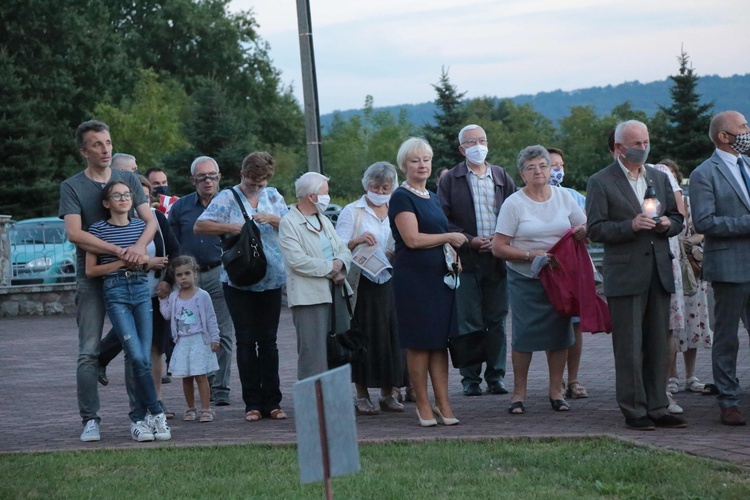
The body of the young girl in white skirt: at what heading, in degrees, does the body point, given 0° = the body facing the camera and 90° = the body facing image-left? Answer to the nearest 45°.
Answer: approximately 0°

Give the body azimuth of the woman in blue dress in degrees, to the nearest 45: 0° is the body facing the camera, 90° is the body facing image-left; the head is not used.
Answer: approximately 315°

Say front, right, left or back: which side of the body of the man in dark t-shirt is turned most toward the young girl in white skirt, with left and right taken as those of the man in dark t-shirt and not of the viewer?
left

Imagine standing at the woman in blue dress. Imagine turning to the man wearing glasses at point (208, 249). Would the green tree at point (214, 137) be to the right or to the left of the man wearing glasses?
right
